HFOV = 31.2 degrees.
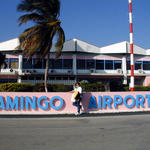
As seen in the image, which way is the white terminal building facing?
toward the camera

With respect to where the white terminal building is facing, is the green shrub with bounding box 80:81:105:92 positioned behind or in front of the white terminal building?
in front

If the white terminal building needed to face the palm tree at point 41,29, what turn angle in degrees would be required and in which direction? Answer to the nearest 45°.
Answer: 0° — it already faces it

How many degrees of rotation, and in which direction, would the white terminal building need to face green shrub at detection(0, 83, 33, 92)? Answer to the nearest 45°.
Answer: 0° — it already faces it
